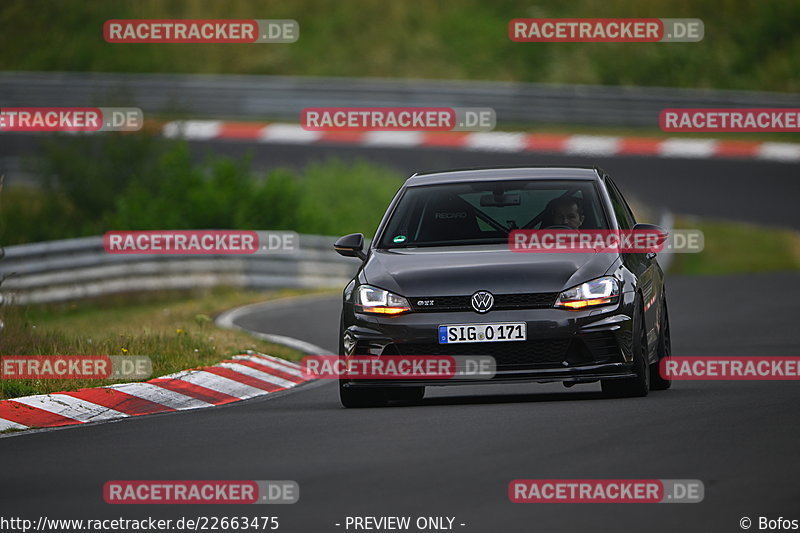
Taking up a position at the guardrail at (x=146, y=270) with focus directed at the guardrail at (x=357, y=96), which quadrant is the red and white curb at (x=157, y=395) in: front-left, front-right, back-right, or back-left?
back-right

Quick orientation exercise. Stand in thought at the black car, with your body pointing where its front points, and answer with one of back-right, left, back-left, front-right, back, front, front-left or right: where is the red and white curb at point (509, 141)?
back

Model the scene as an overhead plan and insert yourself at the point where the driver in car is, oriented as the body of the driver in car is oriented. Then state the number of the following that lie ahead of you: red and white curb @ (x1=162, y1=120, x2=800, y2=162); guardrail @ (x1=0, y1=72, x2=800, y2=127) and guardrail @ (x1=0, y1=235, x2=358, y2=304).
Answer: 0

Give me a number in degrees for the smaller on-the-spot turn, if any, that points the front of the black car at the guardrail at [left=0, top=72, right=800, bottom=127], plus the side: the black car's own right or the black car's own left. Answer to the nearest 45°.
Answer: approximately 180°

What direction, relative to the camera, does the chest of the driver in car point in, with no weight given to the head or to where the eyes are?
toward the camera

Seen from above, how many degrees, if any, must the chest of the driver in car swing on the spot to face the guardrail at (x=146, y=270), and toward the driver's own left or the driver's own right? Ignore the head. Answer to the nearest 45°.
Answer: approximately 135° to the driver's own right

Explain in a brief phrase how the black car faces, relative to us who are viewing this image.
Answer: facing the viewer

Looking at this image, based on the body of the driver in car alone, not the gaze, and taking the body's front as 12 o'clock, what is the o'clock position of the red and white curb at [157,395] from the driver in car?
The red and white curb is roughly at 3 o'clock from the driver in car.

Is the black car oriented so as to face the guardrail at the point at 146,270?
no

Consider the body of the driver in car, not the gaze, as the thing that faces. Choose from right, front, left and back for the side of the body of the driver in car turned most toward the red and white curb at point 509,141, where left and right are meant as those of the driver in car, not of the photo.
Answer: back

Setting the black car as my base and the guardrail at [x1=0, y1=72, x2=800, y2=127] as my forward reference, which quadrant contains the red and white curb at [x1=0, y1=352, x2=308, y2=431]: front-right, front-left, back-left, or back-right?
front-left
